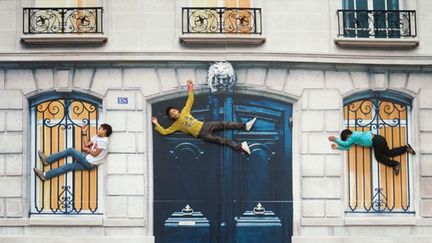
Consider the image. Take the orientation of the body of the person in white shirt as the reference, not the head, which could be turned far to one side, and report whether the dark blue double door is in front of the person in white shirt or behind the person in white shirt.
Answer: behind

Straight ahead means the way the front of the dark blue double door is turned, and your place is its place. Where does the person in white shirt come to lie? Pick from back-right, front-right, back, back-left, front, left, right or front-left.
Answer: right

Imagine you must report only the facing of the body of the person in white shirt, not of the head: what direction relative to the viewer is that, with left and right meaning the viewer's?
facing to the left of the viewer

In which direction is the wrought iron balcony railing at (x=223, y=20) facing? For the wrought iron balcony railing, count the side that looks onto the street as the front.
toward the camera

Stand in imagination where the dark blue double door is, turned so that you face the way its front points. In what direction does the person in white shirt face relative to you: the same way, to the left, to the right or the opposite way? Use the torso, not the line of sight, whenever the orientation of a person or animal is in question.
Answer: to the right

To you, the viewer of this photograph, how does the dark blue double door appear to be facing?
facing the viewer

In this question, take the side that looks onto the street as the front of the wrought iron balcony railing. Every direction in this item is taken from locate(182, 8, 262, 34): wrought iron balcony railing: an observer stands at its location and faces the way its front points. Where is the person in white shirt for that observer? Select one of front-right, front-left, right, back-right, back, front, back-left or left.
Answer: right

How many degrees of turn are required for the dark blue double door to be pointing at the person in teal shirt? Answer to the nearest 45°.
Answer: approximately 90° to its left

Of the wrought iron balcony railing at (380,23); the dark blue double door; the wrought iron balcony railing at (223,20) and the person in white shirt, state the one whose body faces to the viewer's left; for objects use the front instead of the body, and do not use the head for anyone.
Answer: the person in white shirt

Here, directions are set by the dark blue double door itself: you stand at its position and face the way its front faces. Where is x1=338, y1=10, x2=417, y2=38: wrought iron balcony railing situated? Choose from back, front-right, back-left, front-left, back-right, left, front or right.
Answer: left

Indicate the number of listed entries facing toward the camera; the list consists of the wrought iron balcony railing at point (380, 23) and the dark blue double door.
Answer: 2

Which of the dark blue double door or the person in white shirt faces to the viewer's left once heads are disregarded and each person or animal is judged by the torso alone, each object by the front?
the person in white shirt
